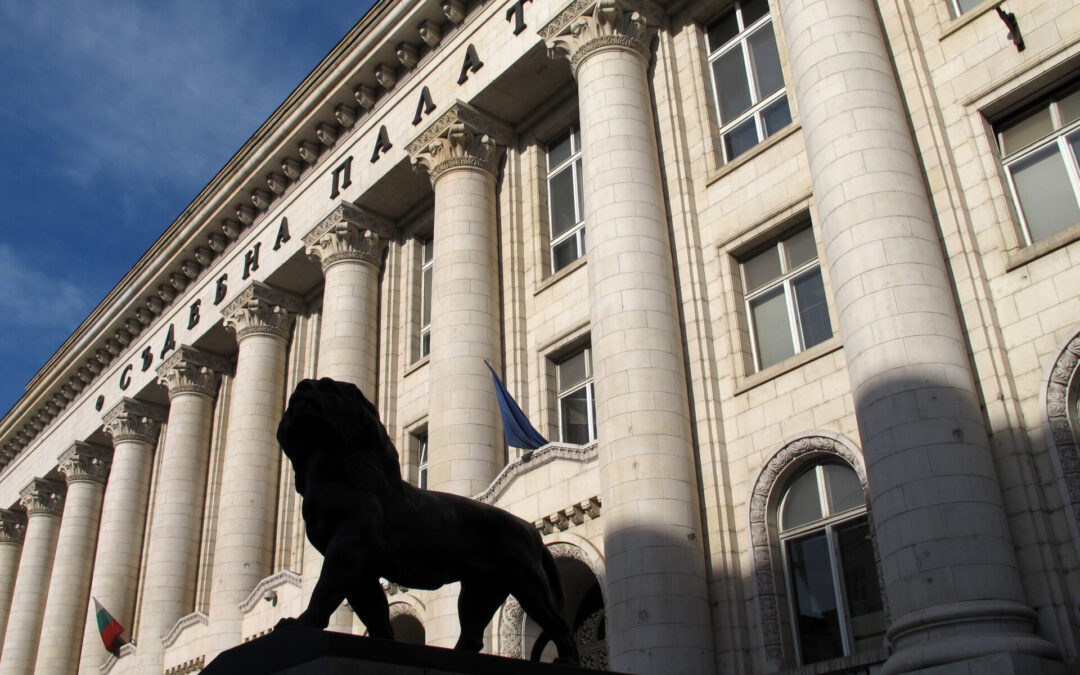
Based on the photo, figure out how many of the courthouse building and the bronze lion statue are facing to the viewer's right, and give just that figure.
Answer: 0

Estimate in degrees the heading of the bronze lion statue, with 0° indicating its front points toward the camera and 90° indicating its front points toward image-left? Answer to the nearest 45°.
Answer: approximately 45°

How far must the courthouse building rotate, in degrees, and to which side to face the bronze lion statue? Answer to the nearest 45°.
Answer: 0° — it already faces it

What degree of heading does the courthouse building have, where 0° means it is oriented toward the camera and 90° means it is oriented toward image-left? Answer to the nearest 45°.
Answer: approximately 45°
